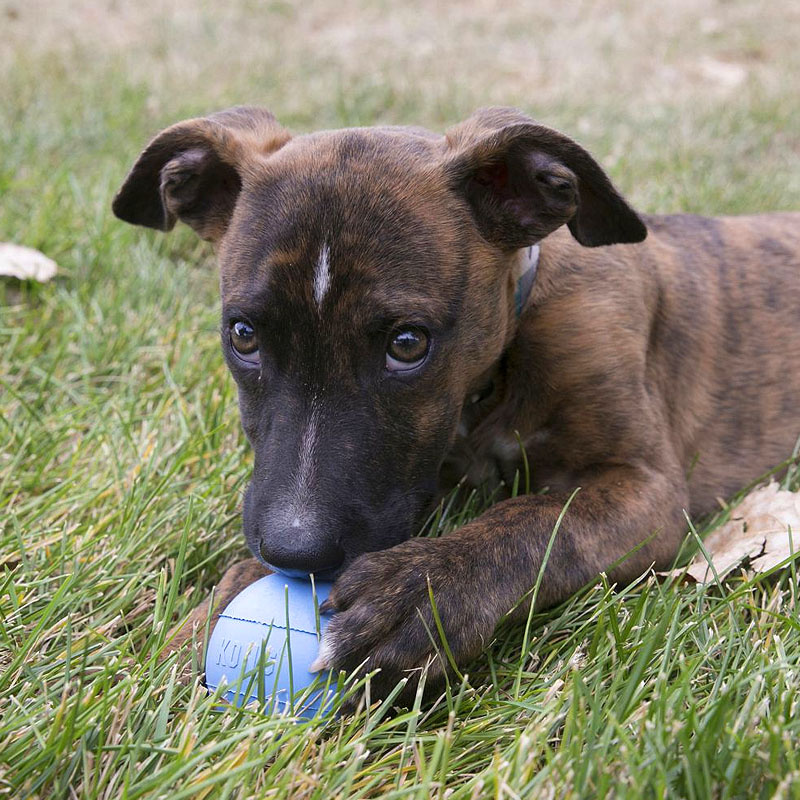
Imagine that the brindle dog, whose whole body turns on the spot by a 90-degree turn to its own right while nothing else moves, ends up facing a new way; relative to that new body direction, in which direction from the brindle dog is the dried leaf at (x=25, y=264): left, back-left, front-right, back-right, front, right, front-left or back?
front

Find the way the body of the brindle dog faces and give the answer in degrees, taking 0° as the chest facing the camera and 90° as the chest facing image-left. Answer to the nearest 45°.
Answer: approximately 45°
